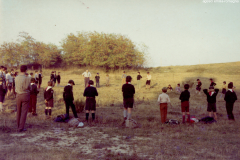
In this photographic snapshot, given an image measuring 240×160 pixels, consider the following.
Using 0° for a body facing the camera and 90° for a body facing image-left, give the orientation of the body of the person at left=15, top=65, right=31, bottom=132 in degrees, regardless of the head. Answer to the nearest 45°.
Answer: approximately 225°

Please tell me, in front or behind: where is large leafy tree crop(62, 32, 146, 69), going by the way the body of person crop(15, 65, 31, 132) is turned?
in front
